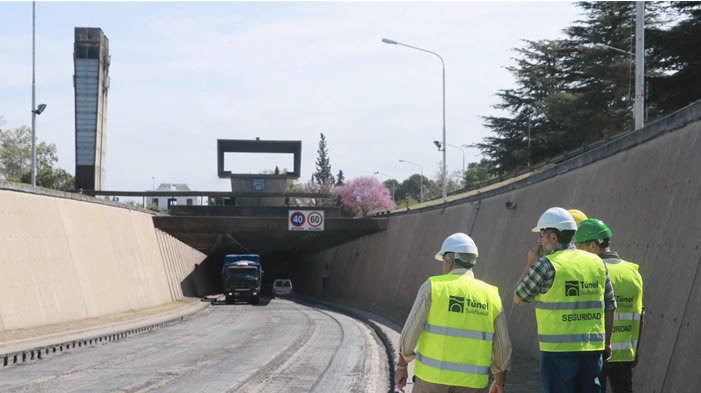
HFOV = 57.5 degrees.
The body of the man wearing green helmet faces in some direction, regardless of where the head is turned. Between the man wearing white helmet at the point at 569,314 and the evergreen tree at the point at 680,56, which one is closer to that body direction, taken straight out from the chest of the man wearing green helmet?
the evergreen tree

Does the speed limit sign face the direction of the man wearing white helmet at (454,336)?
yes

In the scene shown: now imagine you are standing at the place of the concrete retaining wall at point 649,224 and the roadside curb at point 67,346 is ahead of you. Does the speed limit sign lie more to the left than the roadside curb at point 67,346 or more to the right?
right

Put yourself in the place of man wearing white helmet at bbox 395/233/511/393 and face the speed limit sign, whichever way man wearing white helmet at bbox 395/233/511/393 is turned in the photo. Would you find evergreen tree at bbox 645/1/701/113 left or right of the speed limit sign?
right

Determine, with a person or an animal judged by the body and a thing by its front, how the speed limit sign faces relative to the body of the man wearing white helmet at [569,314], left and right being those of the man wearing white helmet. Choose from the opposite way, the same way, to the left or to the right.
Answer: the opposite way

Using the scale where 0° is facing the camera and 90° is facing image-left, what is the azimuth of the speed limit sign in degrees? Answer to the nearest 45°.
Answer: approximately 0°

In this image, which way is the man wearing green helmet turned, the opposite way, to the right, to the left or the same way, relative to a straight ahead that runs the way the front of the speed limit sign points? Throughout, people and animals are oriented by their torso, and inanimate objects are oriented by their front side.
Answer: the opposite way

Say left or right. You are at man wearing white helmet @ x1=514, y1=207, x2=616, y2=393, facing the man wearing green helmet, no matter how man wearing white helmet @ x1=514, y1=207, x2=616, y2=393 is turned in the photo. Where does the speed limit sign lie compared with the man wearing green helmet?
left

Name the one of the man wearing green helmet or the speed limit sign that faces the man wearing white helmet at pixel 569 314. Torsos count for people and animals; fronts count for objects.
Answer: the speed limit sign

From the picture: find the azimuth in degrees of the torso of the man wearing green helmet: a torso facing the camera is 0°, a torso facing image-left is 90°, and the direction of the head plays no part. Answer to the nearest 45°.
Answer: approximately 135°
